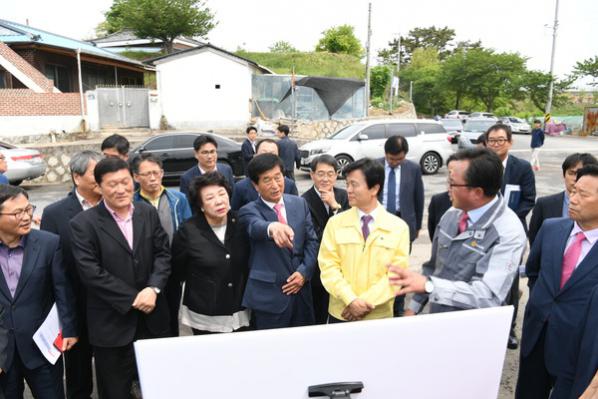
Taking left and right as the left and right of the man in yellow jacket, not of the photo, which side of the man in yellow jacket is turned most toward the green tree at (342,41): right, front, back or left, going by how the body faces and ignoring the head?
back

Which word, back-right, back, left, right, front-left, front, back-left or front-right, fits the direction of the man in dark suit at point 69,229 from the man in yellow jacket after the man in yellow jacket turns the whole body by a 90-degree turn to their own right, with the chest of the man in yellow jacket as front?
front

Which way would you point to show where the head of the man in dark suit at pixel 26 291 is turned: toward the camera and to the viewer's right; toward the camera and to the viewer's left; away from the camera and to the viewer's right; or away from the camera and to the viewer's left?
toward the camera and to the viewer's right

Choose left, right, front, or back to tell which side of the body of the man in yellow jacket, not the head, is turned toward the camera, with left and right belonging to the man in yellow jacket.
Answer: front

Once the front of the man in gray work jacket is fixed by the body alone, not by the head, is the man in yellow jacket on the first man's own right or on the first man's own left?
on the first man's own right

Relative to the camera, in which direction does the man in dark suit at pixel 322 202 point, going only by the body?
toward the camera

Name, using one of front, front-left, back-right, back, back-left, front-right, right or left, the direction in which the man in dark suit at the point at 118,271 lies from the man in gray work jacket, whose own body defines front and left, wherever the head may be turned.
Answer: front-right

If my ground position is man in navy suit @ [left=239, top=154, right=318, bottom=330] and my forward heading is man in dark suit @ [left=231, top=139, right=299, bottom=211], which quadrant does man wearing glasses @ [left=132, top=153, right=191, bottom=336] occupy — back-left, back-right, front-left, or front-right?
front-left

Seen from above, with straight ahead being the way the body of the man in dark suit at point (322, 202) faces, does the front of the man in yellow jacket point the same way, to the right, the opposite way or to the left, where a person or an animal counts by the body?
the same way

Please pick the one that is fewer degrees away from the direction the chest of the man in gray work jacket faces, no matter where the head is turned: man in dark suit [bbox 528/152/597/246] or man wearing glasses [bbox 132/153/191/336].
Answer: the man wearing glasses

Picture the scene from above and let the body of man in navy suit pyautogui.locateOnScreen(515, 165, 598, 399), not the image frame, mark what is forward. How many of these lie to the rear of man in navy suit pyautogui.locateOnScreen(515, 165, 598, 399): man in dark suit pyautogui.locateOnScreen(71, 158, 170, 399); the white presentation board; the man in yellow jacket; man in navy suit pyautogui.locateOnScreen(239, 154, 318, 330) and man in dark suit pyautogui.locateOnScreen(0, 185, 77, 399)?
0

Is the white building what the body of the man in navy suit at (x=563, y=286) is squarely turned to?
no

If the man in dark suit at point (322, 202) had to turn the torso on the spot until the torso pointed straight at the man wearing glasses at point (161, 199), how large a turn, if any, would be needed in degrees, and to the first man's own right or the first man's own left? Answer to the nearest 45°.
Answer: approximately 90° to the first man's own right

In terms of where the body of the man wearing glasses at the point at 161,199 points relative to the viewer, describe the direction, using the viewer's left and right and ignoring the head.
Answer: facing the viewer

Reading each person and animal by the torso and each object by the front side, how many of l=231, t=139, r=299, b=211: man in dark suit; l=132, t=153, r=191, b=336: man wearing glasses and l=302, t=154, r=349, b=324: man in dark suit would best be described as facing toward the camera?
3

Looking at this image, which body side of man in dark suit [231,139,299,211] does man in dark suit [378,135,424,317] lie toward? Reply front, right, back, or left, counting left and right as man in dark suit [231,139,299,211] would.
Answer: left

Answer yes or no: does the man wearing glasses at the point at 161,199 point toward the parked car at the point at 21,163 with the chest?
no

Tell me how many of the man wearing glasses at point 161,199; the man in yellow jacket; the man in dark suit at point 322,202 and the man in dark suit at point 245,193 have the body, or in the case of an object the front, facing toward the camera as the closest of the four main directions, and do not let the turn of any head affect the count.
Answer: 4

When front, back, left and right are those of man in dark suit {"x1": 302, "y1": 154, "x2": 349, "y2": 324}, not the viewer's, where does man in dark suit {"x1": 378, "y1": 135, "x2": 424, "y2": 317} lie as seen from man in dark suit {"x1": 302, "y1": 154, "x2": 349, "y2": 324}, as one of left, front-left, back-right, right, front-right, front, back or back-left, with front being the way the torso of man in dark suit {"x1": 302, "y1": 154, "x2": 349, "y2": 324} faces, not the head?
back-left

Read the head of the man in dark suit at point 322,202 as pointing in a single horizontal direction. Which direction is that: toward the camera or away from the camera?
toward the camera

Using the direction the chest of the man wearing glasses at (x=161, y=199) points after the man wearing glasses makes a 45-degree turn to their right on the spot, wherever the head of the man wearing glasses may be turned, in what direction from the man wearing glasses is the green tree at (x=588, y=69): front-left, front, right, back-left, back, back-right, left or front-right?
back

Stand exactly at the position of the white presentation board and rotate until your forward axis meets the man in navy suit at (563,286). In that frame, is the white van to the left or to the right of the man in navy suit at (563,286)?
left

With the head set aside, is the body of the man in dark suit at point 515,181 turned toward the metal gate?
no
